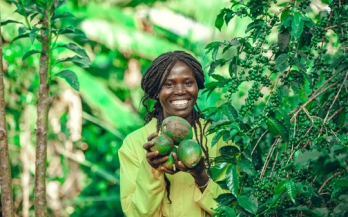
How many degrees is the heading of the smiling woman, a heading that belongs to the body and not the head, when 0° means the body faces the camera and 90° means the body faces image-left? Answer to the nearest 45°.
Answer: approximately 0°

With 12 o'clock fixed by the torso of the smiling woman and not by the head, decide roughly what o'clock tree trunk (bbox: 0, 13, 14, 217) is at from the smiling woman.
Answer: The tree trunk is roughly at 3 o'clock from the smiling woman.

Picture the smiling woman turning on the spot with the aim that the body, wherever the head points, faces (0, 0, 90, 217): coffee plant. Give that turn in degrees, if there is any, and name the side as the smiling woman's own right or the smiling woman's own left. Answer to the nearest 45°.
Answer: approximately 90° to the smiling woman's own right
